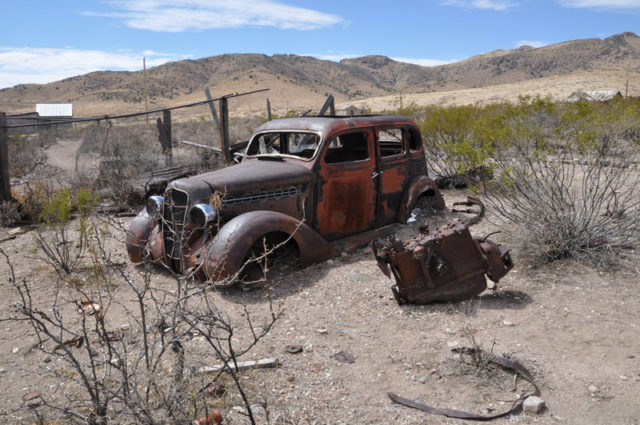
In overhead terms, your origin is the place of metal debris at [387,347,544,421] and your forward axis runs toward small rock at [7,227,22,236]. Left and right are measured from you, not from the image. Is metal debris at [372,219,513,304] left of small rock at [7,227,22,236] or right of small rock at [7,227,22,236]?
right

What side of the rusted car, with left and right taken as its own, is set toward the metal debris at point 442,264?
left

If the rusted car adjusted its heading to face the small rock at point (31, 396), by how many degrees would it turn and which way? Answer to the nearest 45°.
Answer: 0° — it already faces it

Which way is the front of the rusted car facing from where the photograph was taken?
facing the viewer and to the left of the viewer

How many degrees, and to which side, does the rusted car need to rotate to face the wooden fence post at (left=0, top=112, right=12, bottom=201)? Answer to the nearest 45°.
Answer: approximately 90° to its right

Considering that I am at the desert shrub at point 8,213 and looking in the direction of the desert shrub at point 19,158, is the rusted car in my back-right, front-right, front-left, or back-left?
back-right

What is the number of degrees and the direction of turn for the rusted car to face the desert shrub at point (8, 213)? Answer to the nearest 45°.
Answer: approximately 90° to its right

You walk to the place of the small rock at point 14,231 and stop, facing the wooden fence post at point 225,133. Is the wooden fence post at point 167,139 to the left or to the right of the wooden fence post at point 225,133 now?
left

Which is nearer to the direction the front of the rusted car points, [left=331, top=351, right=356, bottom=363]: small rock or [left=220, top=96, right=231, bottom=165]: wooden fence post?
the small rock

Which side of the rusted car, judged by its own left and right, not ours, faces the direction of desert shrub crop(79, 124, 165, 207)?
right

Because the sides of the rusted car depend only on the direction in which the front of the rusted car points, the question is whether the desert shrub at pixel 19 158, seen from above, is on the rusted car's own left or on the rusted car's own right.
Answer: on the rusted car's own right

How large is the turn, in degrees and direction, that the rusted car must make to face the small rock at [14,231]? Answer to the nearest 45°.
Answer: approximately 90° to its right

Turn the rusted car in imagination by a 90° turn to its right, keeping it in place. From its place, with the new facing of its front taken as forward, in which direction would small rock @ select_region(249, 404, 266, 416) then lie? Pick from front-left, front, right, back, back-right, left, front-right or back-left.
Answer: back-left
